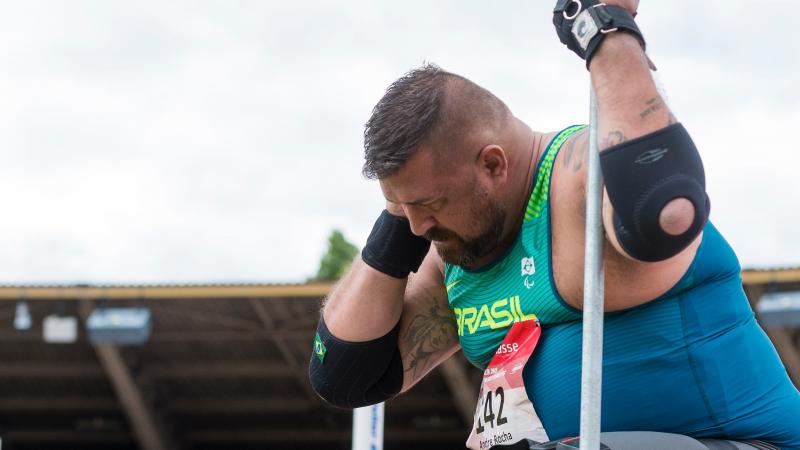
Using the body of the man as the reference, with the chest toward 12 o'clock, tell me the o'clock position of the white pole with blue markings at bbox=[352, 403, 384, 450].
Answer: The white pole with blue markings is roughly at 4 o'clock from the man.

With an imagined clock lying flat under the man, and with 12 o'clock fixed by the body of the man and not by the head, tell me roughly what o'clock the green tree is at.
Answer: The green tree is roughly at 4 o'clock from the man.

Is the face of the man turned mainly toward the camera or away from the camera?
toward the camera

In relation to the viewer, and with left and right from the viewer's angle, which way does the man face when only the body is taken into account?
facing the viewer and to the left of the viewer
